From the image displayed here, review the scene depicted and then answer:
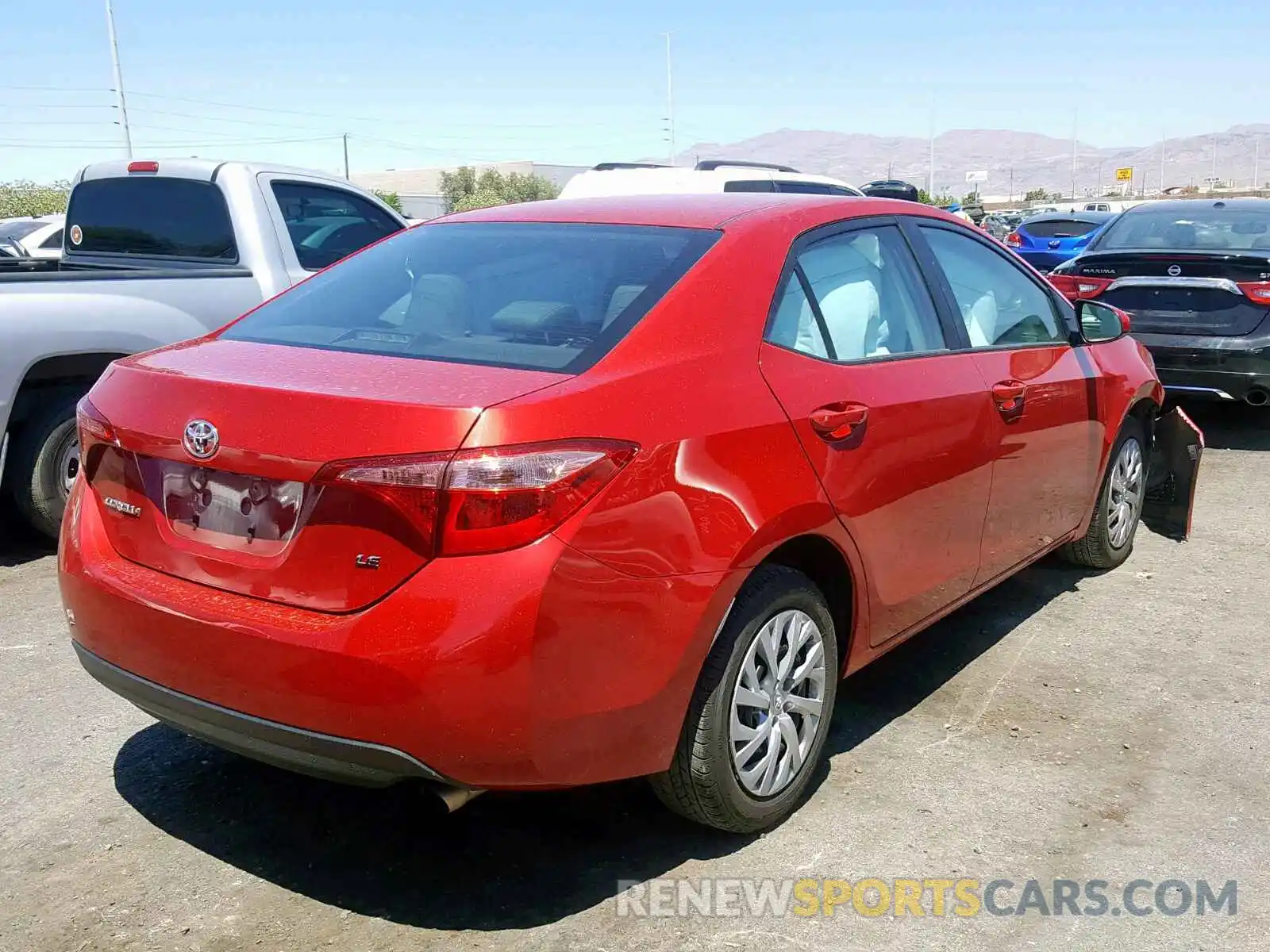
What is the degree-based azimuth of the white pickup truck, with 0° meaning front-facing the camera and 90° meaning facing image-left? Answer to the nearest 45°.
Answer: approximately 225°

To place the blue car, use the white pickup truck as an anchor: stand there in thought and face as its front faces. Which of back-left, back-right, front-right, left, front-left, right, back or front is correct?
front

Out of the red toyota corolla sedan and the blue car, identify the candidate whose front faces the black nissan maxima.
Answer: the red toyota corolla sedan

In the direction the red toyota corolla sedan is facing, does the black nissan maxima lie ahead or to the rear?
ahead

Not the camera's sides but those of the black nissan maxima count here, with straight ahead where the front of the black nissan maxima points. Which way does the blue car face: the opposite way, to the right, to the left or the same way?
the same way

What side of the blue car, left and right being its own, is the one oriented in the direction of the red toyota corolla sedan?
back

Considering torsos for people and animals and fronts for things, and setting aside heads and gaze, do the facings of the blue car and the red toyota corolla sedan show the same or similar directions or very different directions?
same or similar directions

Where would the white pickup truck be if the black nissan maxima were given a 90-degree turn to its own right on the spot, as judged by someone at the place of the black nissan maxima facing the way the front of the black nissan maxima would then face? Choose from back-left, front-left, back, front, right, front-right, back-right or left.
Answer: back-right

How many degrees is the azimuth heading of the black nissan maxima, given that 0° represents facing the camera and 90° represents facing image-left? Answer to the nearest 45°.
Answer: approximately 180°

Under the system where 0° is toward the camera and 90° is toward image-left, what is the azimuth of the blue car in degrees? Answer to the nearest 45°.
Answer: approximately 180°

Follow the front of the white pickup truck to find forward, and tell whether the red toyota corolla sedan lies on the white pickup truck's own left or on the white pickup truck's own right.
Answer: on the white pickup truck's own right

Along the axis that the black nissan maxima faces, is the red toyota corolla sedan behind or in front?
behind

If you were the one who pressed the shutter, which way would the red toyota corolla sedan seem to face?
facing away from the viewer and to the right of the viewer

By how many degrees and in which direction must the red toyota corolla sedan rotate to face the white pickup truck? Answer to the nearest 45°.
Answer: approximately 90° to its left

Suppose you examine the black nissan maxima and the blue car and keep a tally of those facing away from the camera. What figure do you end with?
2

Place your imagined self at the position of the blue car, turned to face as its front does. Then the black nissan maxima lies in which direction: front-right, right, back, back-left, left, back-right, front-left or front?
back
